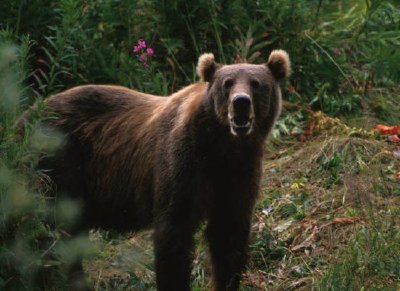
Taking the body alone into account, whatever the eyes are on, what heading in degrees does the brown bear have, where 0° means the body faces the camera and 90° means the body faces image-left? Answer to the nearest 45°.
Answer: approximately 315°
